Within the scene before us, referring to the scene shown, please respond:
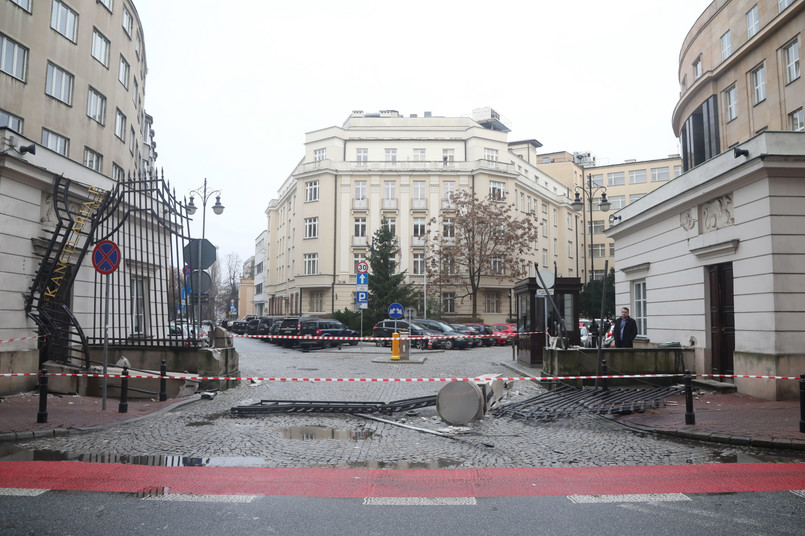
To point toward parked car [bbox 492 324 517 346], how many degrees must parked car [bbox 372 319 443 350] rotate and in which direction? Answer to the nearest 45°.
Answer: approximately 90° to its left

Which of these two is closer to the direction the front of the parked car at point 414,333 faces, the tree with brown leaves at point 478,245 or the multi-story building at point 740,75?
the multi-story building

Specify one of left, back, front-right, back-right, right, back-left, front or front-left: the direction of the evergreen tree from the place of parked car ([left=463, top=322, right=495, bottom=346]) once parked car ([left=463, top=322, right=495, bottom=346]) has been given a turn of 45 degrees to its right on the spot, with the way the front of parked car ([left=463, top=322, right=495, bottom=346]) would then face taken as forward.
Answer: back-right

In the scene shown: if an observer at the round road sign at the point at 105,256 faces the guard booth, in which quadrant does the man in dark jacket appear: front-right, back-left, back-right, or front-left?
front-right

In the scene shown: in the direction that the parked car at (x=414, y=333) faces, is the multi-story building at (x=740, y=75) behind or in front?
in front

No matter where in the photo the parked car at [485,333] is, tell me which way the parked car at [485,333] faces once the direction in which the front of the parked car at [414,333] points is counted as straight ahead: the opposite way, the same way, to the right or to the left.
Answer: the same way

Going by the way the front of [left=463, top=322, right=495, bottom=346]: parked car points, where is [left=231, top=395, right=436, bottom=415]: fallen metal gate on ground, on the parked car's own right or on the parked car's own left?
on the parked car's own right

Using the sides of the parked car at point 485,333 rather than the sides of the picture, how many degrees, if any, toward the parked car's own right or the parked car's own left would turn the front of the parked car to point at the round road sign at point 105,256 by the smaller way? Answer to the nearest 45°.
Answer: approximately 45° to the parked car's own right

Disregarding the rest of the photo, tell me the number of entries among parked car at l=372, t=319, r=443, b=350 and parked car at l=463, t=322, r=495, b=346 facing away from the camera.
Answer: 0

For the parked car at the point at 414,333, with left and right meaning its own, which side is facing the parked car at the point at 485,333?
left

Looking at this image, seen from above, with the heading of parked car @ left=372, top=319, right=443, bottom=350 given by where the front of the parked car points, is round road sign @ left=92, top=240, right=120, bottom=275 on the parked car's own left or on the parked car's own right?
on the parked car's own right
